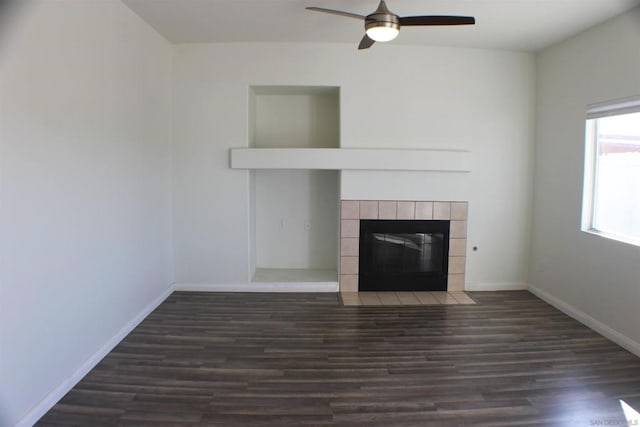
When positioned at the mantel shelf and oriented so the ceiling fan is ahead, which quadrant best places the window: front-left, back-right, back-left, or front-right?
front-left

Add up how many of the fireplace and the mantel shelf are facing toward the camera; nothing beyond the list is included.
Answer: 2

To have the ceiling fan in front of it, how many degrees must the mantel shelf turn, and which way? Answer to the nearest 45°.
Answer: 0° — it already faces it

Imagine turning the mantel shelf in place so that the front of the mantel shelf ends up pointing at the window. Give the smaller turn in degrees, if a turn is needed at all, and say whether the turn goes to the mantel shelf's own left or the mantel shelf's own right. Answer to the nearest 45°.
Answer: approximately 90° to the mantel shelf's own left

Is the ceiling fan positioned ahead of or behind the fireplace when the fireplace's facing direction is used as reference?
ahead

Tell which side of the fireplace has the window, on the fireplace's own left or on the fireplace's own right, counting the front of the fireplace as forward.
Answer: on the fireplace's own left

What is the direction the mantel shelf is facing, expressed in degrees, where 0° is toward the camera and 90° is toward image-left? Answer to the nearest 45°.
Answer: approximately 0°

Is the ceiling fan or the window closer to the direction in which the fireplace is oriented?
the ceiling fan

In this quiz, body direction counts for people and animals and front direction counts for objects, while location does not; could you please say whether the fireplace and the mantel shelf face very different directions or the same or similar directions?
same or similar directions

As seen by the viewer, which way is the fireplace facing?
toward the camera
